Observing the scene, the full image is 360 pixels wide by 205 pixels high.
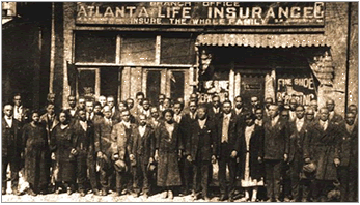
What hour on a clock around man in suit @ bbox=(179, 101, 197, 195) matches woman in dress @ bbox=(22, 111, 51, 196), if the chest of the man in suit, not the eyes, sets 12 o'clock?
The woman in dress is roughly at 3 o'clock from the man in suit.

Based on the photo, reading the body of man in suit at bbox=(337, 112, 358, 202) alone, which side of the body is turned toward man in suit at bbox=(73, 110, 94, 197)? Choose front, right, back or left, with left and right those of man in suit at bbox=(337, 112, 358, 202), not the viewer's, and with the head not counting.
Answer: right

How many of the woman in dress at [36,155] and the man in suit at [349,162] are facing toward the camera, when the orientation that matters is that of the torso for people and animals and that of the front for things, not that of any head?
2
